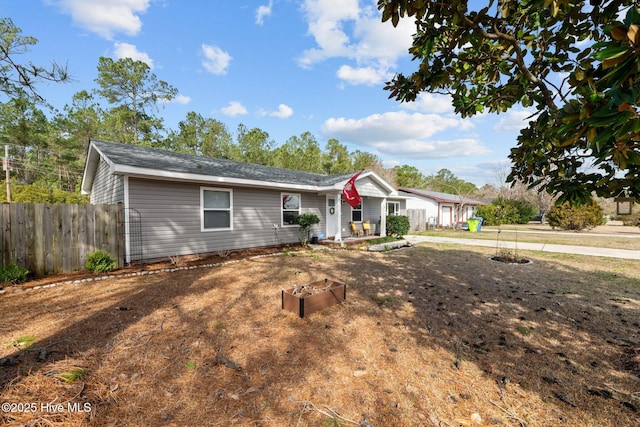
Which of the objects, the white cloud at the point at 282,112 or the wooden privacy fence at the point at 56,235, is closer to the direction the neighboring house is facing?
the wooden privacy fence

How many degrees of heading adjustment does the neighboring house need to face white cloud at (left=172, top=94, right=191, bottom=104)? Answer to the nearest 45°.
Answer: approximately 135° to its right

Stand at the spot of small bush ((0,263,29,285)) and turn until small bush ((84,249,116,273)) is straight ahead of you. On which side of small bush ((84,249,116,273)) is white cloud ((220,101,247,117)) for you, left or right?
left

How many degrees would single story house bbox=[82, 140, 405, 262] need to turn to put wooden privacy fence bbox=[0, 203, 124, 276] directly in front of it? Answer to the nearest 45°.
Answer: approximately 90° to its right

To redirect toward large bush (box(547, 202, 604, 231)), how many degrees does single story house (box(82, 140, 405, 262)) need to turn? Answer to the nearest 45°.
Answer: approximately 45° to its left

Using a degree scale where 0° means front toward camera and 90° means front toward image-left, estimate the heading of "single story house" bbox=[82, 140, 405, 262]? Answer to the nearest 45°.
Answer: approximately 315°

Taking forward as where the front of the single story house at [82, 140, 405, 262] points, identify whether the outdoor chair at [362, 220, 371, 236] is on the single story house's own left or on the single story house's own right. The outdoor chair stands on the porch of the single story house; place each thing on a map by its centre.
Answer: on the single story house's own left
